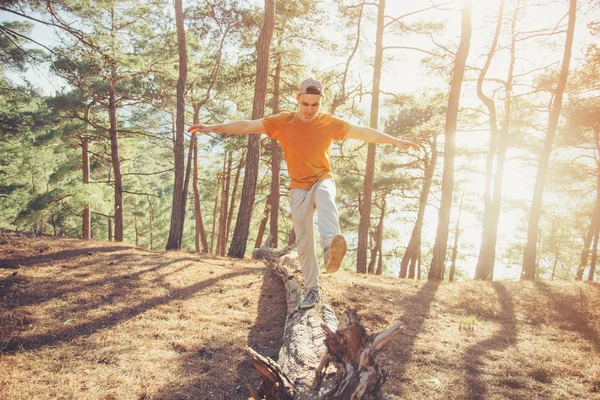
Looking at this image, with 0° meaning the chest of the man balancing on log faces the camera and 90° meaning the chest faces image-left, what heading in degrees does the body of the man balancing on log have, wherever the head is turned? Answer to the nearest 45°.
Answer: approximately 0°
